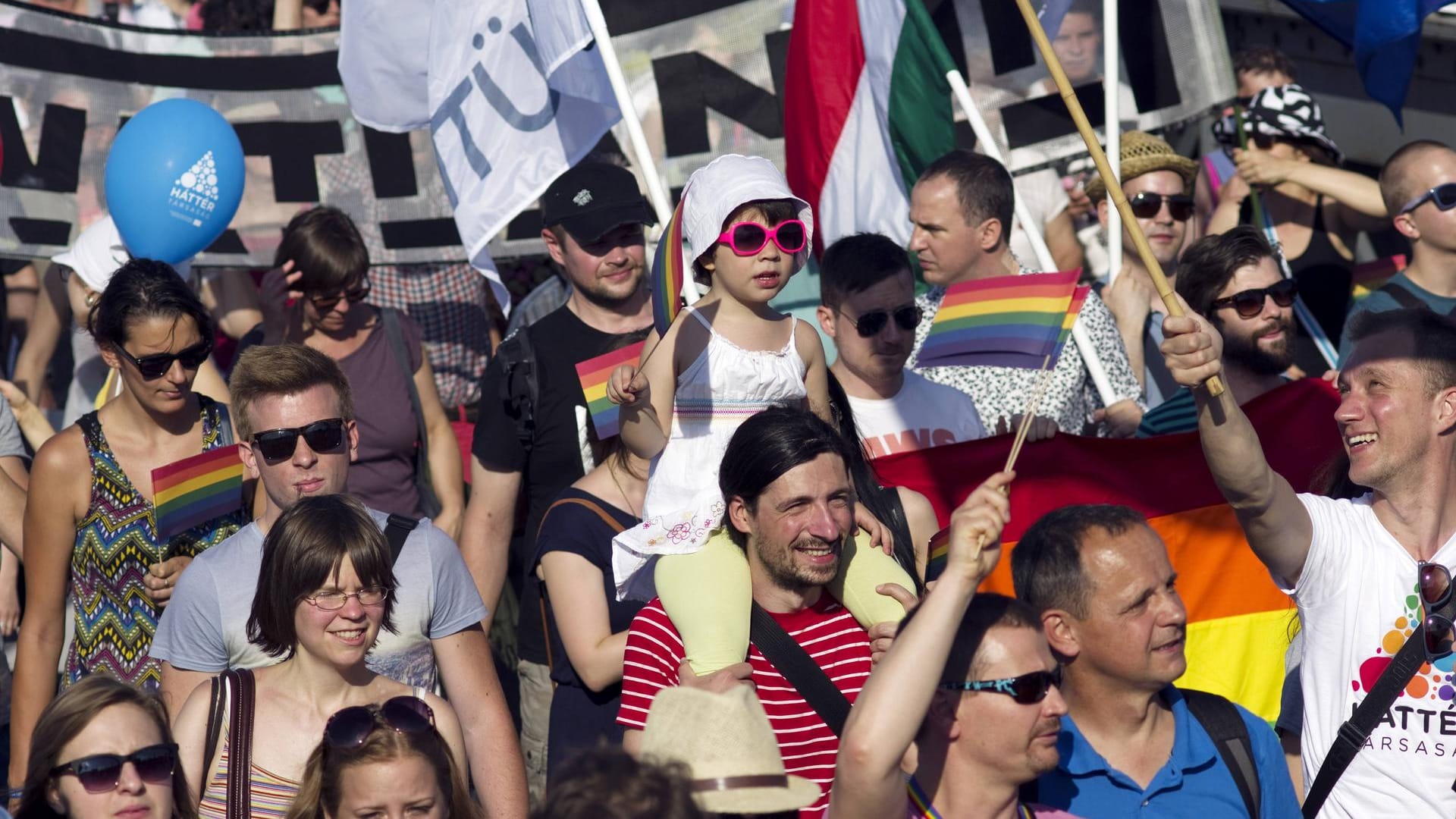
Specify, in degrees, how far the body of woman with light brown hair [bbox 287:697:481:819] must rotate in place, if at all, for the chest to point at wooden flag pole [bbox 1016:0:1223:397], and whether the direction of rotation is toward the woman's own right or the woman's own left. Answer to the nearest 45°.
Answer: approximately 90° to the woman's own left

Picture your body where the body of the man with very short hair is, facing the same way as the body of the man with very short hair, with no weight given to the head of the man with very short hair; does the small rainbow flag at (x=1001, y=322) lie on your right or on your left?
on your right

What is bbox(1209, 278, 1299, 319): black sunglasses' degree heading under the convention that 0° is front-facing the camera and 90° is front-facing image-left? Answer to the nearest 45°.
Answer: approximately 315°

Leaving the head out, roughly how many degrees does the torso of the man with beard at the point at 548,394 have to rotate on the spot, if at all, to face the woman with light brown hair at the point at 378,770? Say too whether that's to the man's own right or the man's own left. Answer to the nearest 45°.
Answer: approximately 45° to the man's own right

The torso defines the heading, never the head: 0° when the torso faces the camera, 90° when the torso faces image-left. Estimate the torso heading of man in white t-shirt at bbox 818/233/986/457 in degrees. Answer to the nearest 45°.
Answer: approximately 315°

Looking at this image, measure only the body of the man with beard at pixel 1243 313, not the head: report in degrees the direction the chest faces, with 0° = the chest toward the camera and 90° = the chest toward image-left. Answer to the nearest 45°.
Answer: approximately 315°

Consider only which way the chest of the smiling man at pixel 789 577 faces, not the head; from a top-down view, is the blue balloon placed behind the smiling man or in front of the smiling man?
behind

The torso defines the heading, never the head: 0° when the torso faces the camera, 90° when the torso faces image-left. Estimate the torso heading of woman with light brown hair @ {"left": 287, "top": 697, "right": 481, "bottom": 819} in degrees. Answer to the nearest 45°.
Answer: approximately 0°

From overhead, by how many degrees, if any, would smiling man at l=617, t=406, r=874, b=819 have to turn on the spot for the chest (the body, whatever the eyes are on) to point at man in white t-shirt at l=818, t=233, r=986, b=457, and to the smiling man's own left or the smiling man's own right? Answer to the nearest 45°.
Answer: approximately 135° to the smiling man's own left
